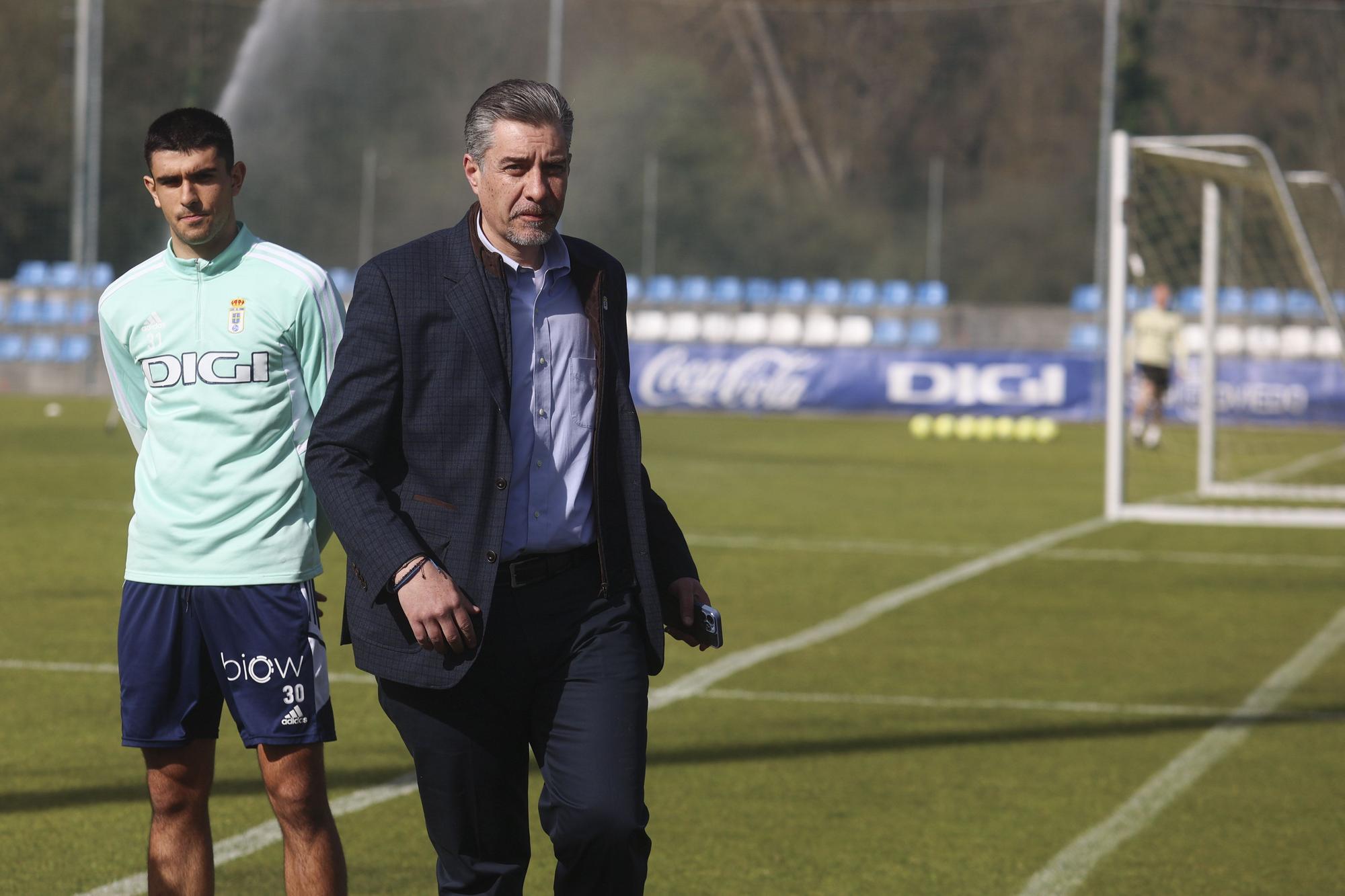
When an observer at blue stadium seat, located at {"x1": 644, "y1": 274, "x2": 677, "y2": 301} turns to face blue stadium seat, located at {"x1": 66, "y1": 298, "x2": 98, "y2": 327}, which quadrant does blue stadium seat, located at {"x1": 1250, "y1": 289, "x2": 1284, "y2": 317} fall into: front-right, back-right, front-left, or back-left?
back-left

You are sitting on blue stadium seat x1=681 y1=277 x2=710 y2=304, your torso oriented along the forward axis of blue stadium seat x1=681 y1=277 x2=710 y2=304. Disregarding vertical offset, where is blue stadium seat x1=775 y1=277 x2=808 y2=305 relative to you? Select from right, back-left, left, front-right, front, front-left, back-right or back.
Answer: left

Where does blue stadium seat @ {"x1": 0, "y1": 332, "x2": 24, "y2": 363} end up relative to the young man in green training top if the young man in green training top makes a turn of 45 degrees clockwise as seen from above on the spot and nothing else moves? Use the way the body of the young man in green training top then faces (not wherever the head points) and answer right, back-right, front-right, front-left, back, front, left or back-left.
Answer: back-right

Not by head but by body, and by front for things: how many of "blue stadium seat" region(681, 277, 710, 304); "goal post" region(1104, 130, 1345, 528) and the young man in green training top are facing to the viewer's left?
1

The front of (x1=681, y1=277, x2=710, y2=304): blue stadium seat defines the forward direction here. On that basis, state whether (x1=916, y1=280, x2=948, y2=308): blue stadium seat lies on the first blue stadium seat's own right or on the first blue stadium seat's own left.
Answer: on the first blue stadium seat's own left

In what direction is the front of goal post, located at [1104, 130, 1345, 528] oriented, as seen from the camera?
facing to the left of the viewer

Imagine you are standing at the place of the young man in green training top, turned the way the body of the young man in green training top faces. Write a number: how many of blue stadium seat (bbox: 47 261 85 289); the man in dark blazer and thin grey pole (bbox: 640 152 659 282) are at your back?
2

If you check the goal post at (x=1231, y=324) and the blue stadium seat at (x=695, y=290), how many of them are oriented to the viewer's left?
1

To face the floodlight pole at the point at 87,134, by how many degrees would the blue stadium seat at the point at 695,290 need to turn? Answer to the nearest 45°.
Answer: approximately 45° to its right

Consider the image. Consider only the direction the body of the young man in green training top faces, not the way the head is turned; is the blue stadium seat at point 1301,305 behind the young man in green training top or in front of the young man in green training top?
behind

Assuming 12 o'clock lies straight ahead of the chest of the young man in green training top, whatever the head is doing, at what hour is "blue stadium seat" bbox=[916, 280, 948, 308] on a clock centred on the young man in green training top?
The blue stadium seat is roughly at 7 o'clock from the young man in green training top.

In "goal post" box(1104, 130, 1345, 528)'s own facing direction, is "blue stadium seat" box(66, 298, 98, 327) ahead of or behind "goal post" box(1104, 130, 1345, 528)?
ahead
